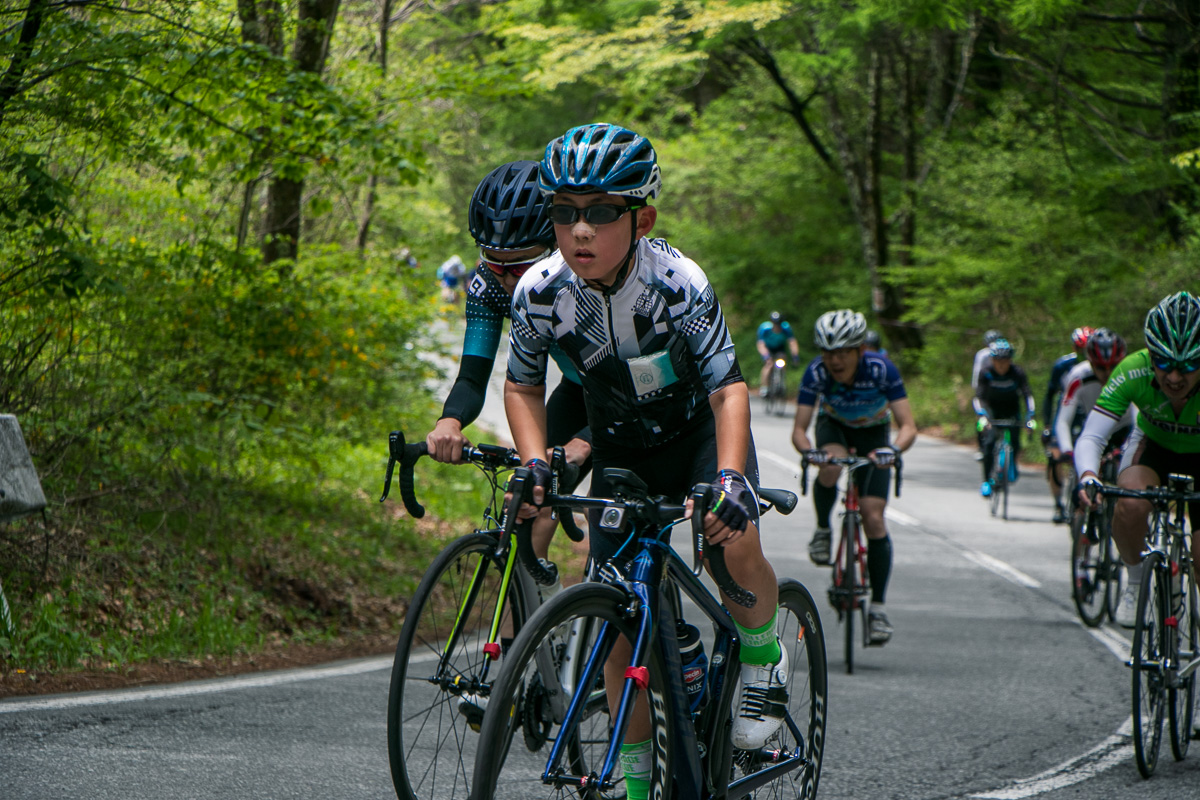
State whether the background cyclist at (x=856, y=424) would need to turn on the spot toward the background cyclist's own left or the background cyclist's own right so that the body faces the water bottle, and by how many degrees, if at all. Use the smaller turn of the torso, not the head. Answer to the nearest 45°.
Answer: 0° — they already face it

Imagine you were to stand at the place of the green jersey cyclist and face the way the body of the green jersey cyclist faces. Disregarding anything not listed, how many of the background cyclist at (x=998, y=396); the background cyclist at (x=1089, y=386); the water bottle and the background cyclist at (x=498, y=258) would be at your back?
2

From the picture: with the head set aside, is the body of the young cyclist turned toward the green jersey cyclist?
no

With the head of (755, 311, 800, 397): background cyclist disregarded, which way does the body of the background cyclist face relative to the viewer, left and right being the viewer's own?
facing the viewer

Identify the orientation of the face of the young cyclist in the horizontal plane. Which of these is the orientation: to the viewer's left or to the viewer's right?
to the viewer's left

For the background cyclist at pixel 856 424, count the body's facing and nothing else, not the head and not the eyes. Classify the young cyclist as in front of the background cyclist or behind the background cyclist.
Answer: in front

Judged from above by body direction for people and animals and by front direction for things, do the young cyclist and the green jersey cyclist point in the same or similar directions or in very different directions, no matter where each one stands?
same or similar directions

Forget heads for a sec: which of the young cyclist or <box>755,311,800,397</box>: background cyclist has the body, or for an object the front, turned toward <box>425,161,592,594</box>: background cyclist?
<box>755,311,800,397</box>: background cyclist

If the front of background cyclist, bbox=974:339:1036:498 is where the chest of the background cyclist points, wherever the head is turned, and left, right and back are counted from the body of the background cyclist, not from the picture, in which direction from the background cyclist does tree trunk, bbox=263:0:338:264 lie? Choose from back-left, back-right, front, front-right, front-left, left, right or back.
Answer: front-right

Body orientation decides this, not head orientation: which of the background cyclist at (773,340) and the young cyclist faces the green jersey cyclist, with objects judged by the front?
the background cyclist

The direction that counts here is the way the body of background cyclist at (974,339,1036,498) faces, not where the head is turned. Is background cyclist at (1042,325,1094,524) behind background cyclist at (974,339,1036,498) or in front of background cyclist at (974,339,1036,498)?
in front

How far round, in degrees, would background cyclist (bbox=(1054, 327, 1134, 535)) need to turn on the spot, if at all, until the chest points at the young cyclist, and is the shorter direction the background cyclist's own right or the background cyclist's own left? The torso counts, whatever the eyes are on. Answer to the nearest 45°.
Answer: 0° — they already face them

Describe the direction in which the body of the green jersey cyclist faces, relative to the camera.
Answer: toward the camera

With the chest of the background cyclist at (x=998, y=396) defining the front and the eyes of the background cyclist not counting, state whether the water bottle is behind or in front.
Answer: in front

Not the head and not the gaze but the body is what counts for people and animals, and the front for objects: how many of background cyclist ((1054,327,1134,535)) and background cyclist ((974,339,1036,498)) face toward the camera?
2

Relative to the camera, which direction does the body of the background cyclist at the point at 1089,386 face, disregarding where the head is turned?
toward the camera

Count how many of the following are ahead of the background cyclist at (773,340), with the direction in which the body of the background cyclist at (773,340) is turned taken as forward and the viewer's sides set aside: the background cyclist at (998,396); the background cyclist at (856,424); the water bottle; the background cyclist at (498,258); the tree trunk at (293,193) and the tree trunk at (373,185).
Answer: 6

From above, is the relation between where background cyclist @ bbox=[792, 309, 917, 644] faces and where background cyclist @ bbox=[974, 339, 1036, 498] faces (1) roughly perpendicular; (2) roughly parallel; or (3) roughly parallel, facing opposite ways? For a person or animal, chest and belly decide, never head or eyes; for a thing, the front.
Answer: roughly parallel
